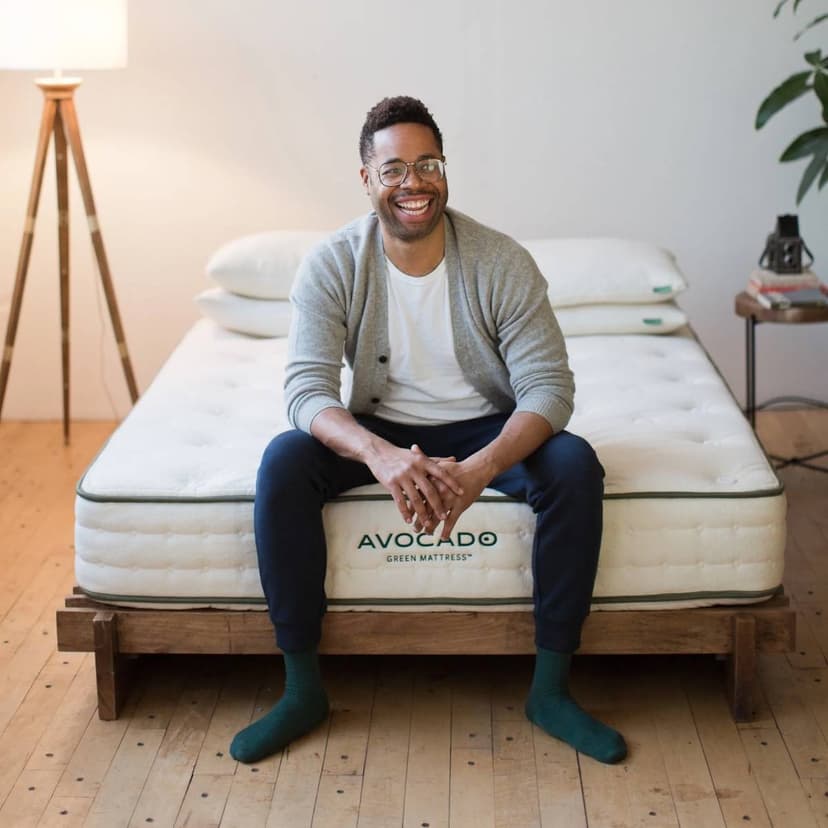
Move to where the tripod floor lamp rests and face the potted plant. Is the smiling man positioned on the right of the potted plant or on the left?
right

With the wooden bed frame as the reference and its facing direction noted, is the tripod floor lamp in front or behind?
behind

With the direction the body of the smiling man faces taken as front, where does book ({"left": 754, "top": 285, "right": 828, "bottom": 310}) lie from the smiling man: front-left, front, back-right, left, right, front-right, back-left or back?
back-left

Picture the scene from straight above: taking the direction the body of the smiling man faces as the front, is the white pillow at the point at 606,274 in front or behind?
behind

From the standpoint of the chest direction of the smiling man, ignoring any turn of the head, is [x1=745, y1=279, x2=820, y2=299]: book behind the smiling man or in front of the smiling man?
behind

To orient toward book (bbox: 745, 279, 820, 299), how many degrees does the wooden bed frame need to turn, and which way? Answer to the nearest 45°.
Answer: approximately 135° to its left

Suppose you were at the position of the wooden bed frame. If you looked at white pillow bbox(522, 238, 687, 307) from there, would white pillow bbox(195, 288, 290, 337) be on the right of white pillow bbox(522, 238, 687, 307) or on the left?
left

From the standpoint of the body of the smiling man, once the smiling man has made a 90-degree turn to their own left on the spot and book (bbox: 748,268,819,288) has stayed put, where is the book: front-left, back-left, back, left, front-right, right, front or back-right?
front-left

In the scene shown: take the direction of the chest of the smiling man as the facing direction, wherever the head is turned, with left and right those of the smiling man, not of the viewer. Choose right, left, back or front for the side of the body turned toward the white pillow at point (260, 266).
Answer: back

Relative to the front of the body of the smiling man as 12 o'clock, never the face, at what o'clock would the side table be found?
The side table is roughly at 7 o'clock from the smiling man.

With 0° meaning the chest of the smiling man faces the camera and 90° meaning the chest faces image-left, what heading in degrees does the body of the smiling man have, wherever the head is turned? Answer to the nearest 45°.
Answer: approximately 0°
